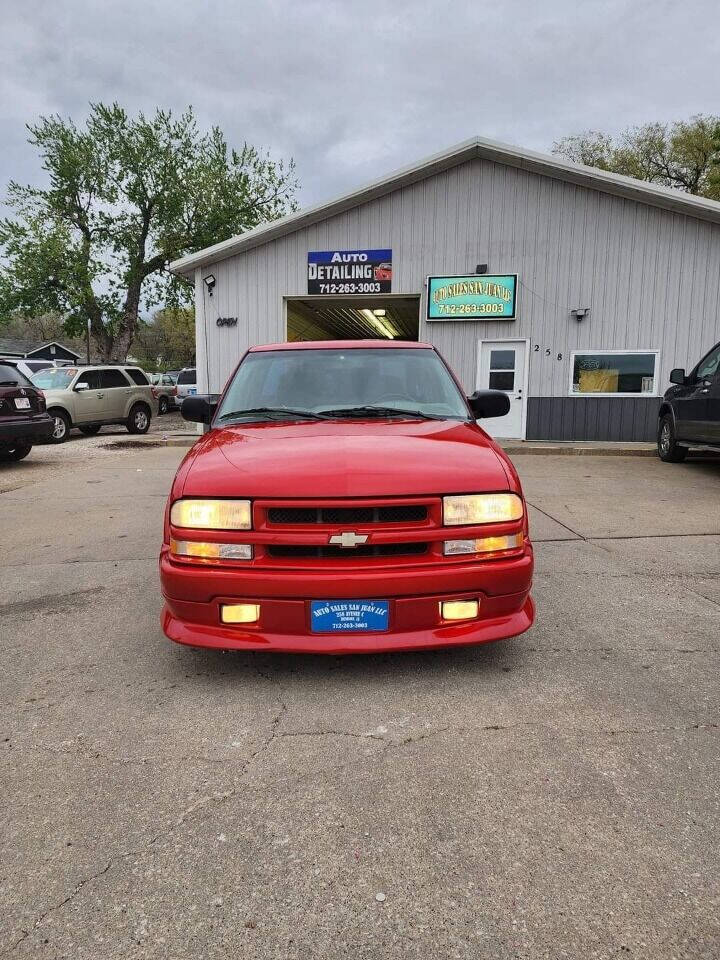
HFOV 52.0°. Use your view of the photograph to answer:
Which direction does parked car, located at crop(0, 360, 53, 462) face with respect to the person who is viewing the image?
facing away from the viewer and to the left of the viewer

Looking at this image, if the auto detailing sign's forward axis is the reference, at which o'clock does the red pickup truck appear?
The red pickup truck is roughly at 12 o'clock from the auto detailing sign.

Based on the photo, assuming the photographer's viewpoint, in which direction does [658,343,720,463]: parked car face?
facing away from the viewer and to the left of the viewer

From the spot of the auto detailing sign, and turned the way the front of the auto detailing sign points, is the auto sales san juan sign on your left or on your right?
on your left

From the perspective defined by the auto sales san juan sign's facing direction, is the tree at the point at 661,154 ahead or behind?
behind

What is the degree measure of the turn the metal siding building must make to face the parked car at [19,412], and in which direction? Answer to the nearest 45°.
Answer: approximately 45° to its right

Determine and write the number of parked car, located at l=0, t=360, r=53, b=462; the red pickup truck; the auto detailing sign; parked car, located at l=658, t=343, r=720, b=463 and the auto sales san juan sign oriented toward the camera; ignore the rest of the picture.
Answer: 3

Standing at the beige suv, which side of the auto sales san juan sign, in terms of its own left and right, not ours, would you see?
right

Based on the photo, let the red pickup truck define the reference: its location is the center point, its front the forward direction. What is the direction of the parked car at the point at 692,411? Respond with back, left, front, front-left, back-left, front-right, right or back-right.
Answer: back-left

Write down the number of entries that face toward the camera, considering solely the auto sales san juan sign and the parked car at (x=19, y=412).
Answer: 1

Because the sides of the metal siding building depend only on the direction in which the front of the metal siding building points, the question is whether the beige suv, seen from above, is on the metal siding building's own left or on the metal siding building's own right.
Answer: on the metal siding building's own right

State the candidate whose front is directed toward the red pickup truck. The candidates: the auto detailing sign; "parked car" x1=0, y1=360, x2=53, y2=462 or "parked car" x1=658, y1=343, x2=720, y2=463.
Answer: the auto detailing sign
